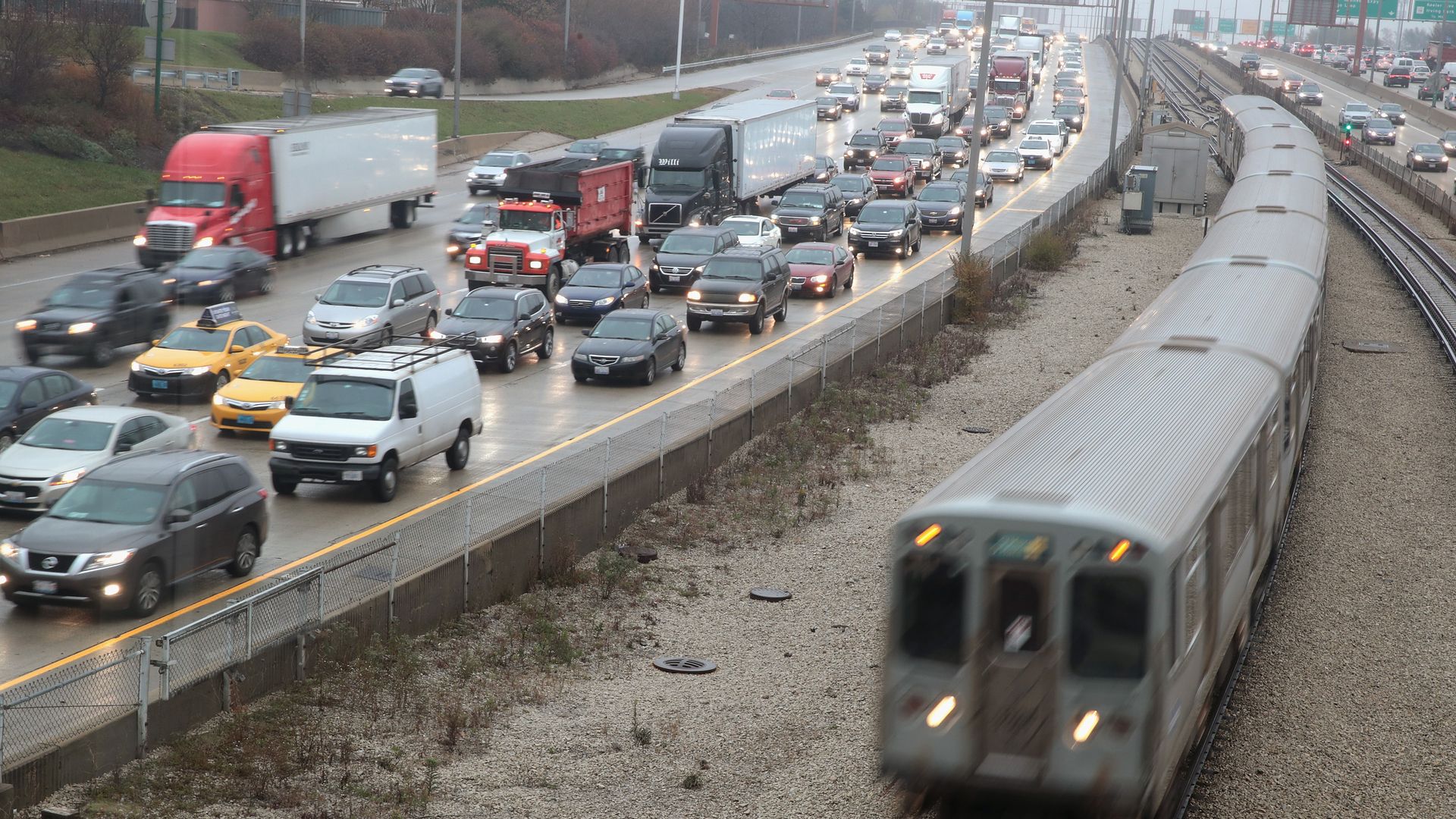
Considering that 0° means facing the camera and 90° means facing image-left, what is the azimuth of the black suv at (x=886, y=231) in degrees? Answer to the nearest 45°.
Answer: approximately 45°

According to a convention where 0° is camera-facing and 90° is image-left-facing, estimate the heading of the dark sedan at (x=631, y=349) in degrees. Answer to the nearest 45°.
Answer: approximately 45°

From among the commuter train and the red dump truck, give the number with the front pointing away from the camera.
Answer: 0

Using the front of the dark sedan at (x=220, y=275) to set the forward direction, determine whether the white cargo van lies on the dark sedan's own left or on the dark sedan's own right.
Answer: on the dark sedan's own left

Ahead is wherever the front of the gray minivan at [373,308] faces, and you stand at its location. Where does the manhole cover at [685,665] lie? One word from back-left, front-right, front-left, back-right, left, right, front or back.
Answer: front-left

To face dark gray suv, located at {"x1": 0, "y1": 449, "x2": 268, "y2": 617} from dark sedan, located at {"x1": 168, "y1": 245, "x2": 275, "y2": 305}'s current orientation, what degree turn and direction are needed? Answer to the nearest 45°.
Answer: approximately 45° to its left

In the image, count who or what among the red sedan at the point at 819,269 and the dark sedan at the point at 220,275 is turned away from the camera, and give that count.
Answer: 0

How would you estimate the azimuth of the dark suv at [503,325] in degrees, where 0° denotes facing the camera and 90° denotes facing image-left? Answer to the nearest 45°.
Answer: approximately 45°

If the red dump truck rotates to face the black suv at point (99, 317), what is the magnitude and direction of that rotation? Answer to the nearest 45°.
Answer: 0° — it already faces it

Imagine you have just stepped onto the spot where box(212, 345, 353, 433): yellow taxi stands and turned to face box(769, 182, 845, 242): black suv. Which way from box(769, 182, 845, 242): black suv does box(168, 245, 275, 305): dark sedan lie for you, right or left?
left

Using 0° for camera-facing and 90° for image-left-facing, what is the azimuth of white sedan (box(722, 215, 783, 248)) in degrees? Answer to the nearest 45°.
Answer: approximately 45°
